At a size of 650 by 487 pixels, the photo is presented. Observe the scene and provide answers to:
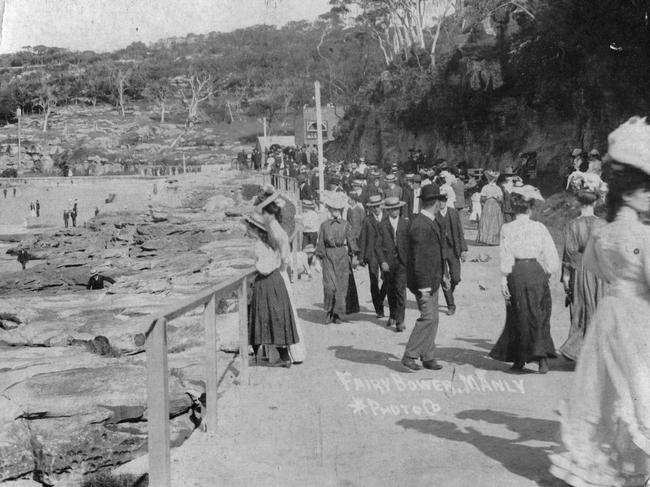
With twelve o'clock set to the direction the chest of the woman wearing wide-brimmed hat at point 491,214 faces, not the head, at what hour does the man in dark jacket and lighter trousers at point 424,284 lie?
The man in dark jacket and lighter trousers is roughly at 12 o'clock from the woman wearing wide-brimmed hat.

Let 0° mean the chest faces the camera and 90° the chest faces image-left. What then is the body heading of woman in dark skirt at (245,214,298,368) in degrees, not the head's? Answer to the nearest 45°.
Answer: approximately 90°

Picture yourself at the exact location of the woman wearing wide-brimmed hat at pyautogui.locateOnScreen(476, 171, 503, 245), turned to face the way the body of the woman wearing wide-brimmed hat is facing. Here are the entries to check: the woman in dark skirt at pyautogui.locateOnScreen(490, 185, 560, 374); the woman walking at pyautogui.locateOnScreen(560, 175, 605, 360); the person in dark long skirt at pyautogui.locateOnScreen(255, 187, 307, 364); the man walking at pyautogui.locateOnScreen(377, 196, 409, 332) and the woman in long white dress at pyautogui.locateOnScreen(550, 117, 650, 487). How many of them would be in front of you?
5

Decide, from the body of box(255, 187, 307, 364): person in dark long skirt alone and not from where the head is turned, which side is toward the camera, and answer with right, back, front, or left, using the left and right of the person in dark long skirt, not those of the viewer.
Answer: left

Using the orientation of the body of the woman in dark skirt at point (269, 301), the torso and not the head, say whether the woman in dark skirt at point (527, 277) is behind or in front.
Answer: behind

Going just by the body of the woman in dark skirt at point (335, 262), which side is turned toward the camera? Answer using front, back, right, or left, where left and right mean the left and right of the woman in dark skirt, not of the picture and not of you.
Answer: front

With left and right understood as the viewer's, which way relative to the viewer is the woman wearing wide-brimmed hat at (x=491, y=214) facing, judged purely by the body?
facing the viewer

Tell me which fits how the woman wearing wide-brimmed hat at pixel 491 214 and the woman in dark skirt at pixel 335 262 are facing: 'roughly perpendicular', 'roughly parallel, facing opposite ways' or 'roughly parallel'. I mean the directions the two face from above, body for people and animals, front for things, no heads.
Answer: roughly parallel
